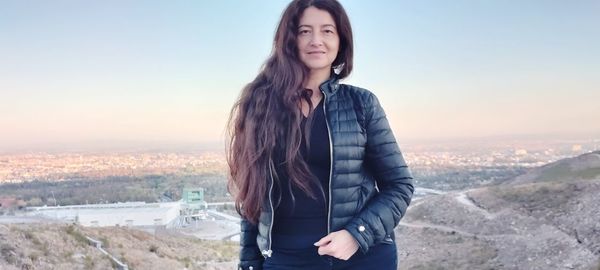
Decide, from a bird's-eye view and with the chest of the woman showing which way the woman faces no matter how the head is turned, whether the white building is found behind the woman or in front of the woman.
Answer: behind

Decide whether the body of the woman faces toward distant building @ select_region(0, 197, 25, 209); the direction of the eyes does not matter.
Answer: no

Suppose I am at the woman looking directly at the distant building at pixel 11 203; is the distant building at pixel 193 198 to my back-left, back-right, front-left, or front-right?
front-right

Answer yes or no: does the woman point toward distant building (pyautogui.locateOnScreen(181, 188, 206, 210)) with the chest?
no

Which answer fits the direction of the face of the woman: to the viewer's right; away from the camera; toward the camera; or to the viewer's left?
toward the camera

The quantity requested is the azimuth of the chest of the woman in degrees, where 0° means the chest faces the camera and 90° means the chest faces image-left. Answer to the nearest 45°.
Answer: approximately 0°
